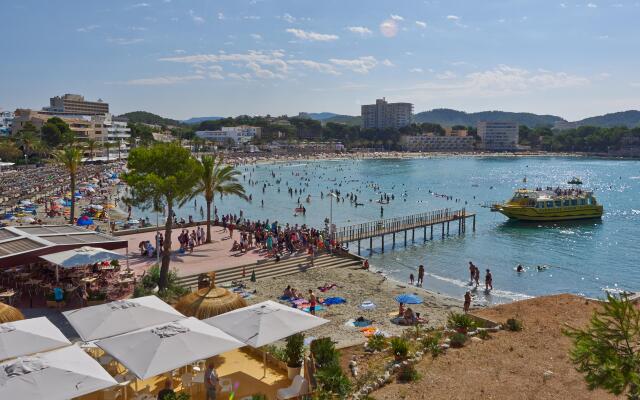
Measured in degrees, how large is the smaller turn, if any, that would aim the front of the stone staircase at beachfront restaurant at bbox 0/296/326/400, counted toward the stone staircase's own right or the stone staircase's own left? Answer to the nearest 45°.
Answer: approximately 45° to the stone staircase's own right

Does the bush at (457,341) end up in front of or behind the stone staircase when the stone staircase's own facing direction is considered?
in front

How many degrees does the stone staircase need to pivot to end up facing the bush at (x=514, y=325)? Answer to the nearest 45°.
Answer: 0° — it already faces it

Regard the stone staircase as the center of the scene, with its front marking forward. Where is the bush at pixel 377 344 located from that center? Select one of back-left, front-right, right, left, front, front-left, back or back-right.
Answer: front-right

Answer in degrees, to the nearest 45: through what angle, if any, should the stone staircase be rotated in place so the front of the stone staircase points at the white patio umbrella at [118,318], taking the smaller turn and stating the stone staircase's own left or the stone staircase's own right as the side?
approximately 45° to the stone staircase's own right

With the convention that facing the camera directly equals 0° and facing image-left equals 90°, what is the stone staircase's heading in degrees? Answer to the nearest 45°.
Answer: approximately 315°

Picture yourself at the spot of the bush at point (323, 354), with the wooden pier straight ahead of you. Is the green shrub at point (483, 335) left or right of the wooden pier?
right

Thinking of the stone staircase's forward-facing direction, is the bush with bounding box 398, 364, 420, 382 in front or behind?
in front

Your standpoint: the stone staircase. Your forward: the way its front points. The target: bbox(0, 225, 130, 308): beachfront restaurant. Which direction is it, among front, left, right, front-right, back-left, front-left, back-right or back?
right

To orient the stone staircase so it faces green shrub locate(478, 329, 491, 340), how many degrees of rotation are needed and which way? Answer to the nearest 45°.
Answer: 0° — it already faces it

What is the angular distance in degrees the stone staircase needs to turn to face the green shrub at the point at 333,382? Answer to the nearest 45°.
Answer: approximately 45° to its right

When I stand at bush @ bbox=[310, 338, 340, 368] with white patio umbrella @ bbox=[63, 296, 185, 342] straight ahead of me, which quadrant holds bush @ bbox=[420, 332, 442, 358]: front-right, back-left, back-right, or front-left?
back-right
